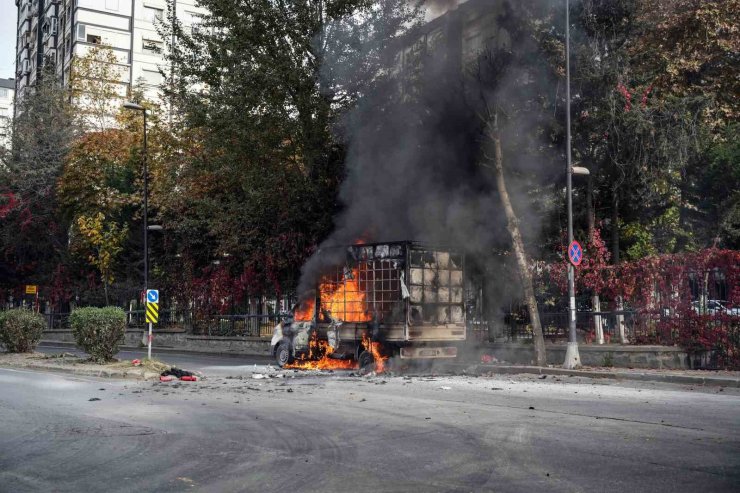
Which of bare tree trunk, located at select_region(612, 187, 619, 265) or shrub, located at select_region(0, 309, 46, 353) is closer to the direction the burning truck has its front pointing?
the shrub

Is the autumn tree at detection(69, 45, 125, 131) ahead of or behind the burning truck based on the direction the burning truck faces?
ahead

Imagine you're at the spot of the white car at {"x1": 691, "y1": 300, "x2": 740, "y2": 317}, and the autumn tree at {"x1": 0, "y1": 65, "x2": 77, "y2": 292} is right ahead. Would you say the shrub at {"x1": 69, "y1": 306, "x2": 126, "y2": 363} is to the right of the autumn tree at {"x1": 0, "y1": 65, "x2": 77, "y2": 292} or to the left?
left

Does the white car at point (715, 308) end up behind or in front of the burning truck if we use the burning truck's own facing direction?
behind

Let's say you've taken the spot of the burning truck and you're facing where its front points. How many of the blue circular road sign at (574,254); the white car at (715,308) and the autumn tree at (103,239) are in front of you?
1

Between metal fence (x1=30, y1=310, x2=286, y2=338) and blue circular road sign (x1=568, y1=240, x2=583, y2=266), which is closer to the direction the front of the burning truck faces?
the metal fence

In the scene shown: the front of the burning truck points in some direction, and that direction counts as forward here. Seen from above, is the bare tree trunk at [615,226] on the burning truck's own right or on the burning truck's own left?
on the burning truck's own right

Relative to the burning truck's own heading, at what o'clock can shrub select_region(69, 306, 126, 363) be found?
The shrub is roughly at 11 o'clock from the burning truck.

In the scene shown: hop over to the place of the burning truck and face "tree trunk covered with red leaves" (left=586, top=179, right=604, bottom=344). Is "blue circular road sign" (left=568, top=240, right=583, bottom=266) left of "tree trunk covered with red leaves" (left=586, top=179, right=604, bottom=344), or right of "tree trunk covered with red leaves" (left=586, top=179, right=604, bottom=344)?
right

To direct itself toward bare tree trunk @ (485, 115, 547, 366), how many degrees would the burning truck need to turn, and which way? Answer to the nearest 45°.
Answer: approximately 135° to its right

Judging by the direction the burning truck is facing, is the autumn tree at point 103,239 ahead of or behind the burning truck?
ahead

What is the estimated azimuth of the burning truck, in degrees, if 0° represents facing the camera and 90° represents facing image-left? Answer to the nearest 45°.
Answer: approximately 135°

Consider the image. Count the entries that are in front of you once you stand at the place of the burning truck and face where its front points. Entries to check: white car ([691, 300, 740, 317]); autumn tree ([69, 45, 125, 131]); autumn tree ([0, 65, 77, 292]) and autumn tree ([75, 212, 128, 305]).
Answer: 3
